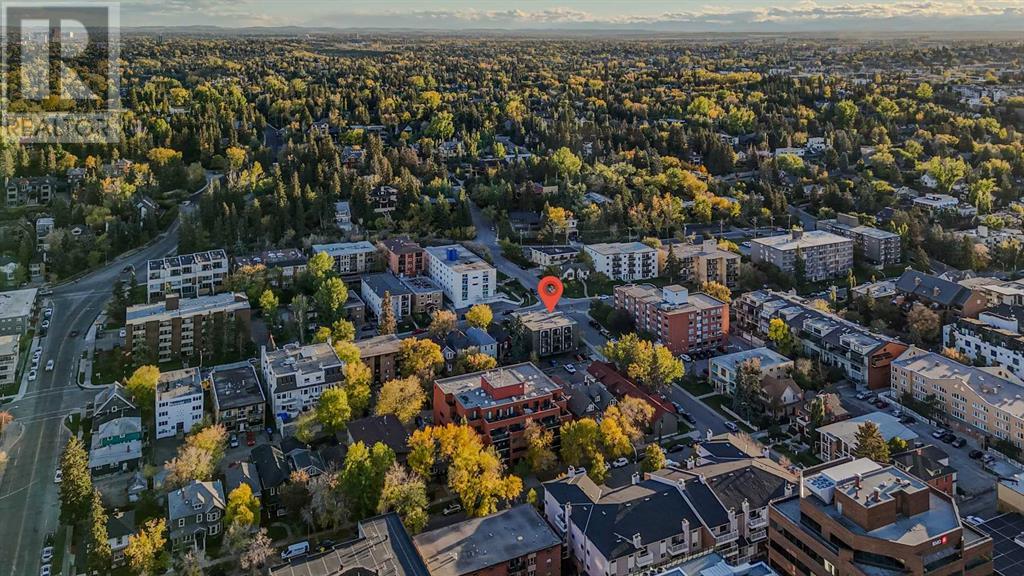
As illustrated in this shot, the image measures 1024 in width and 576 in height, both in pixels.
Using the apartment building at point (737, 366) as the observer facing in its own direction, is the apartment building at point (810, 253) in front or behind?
behind

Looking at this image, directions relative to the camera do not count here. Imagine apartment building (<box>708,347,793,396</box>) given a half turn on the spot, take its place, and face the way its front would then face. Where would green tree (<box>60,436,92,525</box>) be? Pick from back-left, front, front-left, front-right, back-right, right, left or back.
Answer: back

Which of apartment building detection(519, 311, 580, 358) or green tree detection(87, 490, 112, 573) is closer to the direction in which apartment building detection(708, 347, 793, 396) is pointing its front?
the green tree

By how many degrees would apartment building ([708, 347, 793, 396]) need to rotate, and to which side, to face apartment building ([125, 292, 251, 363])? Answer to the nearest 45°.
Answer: approximately 45° to its right

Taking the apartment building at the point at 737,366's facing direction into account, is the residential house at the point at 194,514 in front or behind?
in front

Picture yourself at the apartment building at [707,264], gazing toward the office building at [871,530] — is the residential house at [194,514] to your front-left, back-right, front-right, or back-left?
front-right

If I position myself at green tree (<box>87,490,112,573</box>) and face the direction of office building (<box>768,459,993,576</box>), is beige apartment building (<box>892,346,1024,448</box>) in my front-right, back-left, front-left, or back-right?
front-left

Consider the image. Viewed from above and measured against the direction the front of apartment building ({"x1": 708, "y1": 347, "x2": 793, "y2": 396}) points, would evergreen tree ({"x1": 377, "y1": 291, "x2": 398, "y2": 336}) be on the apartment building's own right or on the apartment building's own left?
on the apartment building's own right

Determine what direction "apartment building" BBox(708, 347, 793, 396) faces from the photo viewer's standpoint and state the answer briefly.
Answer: facing the viewer and to the left of the viewer
